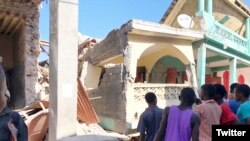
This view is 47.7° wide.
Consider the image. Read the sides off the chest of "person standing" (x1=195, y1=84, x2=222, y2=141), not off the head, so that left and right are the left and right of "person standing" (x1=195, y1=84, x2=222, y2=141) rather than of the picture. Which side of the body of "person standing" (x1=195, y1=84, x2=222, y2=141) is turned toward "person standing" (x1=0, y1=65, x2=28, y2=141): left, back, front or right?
left

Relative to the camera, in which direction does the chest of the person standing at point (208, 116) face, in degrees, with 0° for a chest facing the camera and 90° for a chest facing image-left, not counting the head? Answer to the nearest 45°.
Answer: approximately 135°

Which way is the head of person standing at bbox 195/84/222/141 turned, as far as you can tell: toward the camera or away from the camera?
away from the camera

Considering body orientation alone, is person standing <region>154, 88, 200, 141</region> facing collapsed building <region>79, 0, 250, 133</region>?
yes

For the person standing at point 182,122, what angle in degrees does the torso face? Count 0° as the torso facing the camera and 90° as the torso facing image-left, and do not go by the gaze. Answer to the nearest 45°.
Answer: approximately 180°
